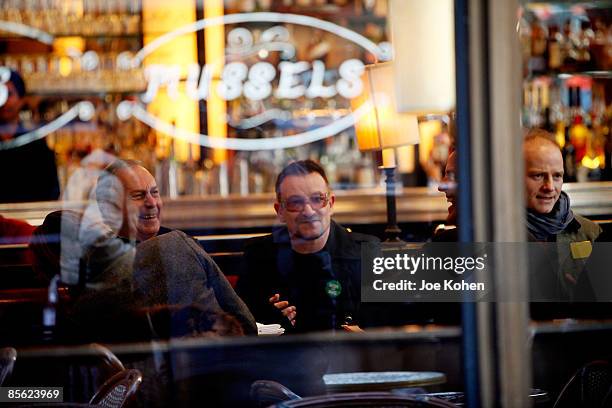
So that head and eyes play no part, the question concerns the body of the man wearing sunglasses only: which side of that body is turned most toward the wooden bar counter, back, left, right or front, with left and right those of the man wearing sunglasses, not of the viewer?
back

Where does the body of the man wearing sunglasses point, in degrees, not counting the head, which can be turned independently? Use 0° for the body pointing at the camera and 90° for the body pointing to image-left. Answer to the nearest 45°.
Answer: approximately 0°

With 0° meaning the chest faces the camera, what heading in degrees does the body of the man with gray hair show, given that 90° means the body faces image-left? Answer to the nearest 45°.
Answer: approximately 315°

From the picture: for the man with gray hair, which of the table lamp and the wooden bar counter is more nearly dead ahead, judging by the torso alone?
the table lamp

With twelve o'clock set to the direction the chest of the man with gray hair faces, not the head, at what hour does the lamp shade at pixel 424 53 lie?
The lamp shade is roughly at 11 o'clock from the man with gray hair.

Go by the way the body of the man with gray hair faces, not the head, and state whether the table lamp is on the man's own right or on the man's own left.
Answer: on the man's own left

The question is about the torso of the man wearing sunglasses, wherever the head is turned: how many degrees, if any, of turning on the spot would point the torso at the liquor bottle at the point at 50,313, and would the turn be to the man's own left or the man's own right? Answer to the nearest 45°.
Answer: approximately 90° to the man's own right

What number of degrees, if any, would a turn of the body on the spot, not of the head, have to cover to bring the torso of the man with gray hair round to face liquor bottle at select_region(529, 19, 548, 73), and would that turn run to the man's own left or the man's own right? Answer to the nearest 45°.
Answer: approximately 90° to the man's own left

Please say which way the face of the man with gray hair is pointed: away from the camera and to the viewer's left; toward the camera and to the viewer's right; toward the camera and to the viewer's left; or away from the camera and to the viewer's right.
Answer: toward the camera and to the viewer's right

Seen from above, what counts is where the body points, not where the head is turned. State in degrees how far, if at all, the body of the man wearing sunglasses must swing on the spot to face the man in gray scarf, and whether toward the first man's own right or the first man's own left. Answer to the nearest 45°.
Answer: approximately 90° to the first man's own left

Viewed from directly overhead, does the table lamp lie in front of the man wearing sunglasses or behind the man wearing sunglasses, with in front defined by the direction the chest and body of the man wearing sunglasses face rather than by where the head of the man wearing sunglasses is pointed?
behind

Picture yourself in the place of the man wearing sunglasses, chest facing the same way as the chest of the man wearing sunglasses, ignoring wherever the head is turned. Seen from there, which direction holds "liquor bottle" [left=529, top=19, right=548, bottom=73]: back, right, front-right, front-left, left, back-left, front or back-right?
back-left

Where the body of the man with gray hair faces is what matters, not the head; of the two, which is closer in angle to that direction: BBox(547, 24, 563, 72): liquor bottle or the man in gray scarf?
the man in gray scarf
